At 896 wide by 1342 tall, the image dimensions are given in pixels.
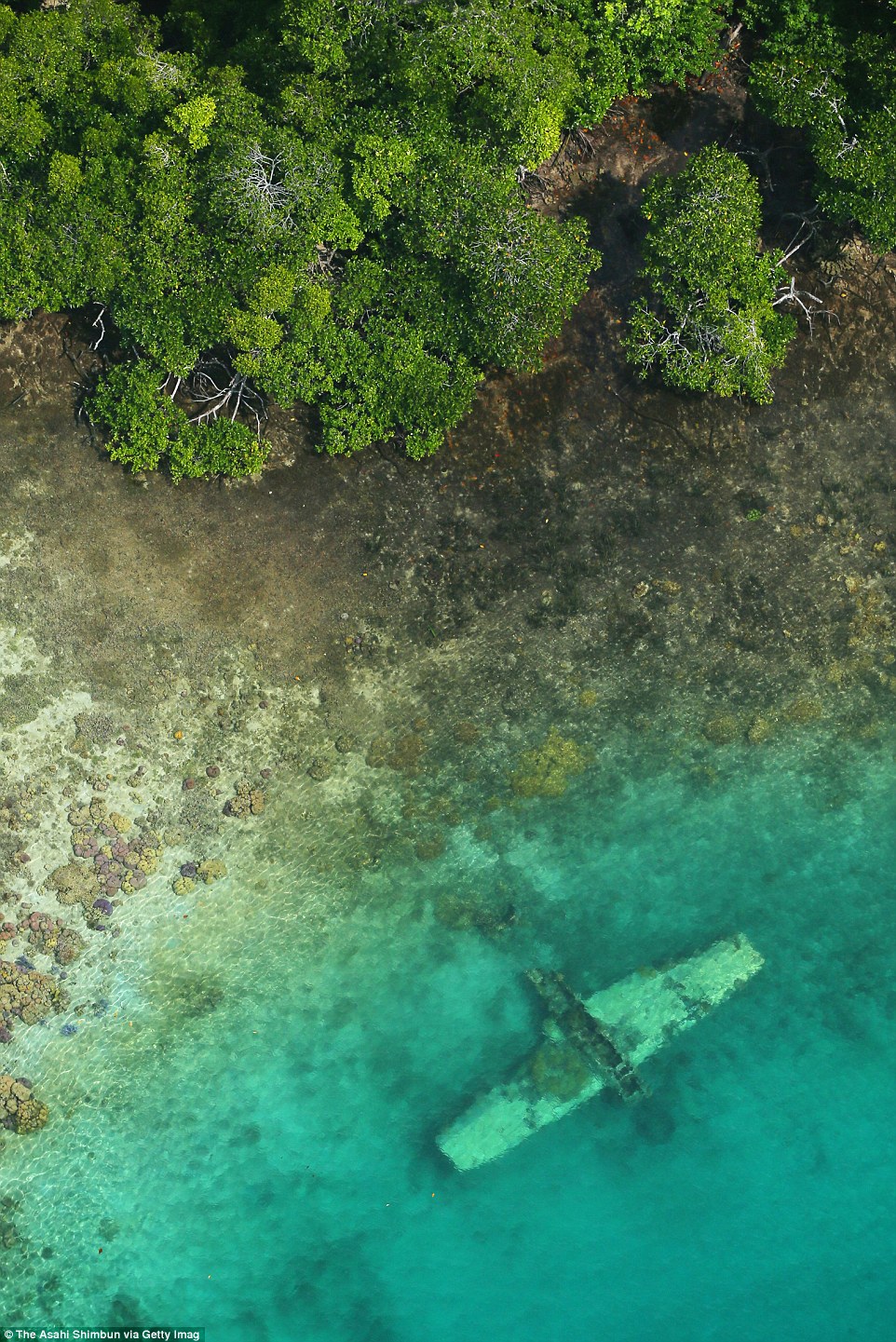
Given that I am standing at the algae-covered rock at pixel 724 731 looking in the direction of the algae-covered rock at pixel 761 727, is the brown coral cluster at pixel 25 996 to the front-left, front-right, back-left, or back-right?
back-right

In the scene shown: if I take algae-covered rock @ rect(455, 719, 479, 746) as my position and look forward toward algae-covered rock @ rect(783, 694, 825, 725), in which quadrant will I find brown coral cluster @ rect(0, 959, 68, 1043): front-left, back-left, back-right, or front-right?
back-right

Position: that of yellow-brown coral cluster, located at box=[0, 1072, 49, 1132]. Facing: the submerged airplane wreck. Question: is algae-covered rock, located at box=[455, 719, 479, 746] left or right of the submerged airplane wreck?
left

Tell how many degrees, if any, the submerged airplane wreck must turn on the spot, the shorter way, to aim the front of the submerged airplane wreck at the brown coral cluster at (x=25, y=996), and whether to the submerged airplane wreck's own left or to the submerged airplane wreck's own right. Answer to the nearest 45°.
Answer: approximately 90° to the submerged airplane wreck's own right

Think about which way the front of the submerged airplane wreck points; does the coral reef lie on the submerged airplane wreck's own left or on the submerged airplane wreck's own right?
on the submerged airplane wreck's own right

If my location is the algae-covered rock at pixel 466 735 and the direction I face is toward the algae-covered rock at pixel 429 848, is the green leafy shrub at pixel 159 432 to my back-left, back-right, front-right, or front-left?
back-right

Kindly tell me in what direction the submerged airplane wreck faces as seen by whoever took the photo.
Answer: facing the viewer and to the right of the viewer

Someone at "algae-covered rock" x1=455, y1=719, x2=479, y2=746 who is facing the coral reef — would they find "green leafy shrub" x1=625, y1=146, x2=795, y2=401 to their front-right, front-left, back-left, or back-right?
back-right
